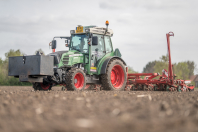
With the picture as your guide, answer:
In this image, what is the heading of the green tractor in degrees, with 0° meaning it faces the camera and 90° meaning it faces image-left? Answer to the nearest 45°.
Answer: approximately 45°
